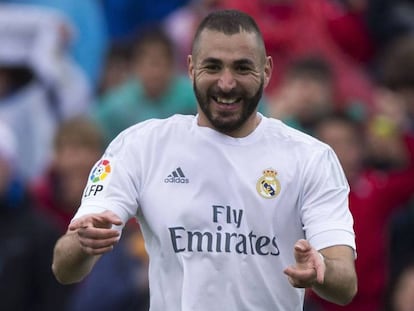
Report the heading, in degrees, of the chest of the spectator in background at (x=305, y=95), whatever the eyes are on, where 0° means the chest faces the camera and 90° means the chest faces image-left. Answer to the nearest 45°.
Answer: approximately 0°

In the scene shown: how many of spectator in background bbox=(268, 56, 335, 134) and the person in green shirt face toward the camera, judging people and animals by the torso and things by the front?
2

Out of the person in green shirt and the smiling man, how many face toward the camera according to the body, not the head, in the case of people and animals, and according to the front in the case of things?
2

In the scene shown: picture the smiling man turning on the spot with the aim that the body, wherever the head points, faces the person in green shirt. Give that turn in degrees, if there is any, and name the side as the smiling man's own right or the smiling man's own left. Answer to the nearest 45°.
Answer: approximately 180°

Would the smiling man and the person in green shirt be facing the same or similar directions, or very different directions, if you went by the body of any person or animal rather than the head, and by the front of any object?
same or similar directions

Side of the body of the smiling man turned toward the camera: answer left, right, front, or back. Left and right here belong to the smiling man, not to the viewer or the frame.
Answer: front

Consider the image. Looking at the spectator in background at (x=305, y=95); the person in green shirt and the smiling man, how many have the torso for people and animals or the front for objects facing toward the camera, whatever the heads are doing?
3

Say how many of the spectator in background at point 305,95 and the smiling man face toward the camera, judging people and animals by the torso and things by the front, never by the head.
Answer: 2

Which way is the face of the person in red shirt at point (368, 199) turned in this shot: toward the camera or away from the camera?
toward the camera

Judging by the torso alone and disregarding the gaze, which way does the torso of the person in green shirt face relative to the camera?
toward the camera

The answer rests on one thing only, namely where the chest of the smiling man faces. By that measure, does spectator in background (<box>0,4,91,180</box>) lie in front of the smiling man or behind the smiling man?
behind

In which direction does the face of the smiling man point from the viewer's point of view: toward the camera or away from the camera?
toward the camera

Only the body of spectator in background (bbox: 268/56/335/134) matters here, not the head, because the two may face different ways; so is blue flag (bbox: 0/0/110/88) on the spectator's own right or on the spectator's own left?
on the spectator's own right
